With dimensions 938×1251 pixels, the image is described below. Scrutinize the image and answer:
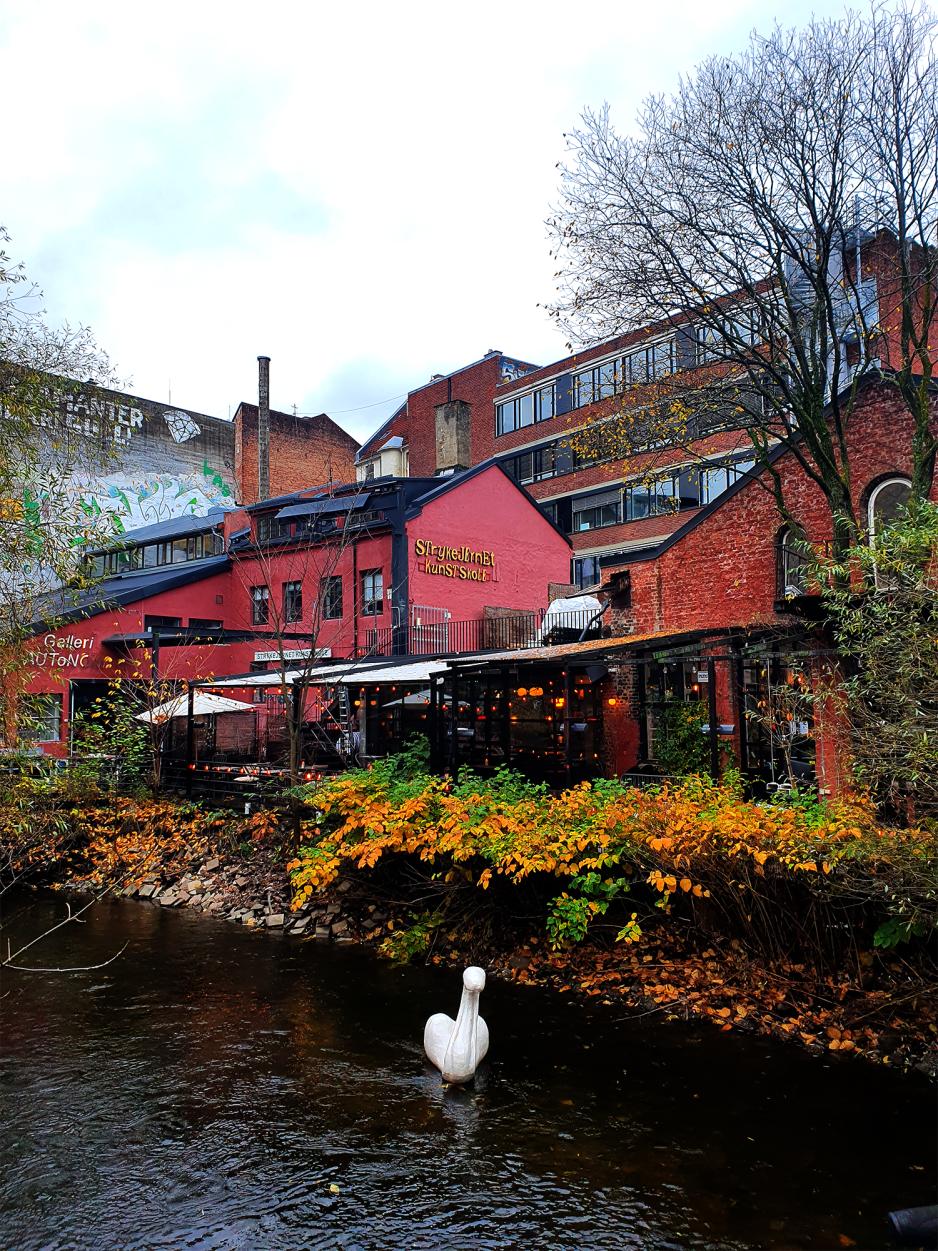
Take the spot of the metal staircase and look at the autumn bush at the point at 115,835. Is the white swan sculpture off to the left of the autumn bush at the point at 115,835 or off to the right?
left

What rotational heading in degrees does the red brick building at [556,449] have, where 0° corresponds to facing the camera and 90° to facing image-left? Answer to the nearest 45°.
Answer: approximately 45°

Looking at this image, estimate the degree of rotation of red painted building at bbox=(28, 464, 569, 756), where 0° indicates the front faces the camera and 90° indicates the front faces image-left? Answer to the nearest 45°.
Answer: approximately 45°

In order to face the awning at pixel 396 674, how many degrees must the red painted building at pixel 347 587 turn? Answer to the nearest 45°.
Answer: approximately 45° to its left

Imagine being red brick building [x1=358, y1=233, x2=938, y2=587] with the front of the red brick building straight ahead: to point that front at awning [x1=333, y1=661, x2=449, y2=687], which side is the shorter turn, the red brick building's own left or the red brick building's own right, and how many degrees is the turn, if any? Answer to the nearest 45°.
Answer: approximately 45° to the red brick building's own left
